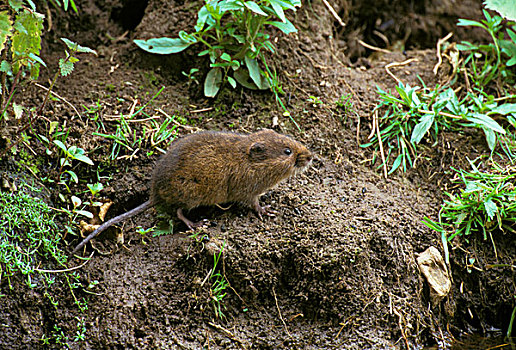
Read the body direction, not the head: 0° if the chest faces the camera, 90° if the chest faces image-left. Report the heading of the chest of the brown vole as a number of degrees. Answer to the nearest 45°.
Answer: approximately 270°

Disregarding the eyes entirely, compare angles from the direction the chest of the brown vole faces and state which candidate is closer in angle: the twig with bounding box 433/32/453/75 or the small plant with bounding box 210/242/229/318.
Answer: the twig

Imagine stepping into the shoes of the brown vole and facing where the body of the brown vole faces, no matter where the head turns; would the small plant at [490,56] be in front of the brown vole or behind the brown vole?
in front

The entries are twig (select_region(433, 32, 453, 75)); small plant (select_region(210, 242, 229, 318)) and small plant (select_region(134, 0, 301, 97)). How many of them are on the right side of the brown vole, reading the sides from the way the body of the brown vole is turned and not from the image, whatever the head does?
1

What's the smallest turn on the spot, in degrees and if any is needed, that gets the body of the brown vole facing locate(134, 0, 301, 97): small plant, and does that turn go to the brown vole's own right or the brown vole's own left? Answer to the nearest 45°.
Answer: approximately 90° to the brown vole's own left

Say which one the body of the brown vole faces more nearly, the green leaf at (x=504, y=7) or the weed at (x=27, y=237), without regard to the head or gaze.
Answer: the green leaf

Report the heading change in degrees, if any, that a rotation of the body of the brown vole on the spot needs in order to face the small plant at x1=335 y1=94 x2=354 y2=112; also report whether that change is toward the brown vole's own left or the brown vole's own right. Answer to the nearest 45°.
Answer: approximately 45° to the brown vole's own left

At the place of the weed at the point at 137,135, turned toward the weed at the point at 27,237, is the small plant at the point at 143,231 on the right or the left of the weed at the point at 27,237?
left

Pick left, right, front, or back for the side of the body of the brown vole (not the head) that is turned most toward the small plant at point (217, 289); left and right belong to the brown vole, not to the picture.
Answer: right
